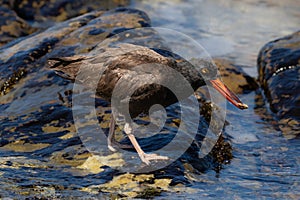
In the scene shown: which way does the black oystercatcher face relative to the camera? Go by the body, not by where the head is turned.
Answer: to the viewer's right
